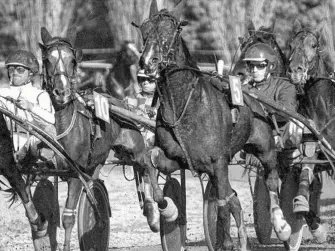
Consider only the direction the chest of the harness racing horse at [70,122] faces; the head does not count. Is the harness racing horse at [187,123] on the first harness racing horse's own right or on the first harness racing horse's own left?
on the first harness racing horse's own left

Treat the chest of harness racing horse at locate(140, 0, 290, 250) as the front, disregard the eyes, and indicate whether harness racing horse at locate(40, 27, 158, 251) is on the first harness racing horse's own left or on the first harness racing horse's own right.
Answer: on the first harness racing horse's own right

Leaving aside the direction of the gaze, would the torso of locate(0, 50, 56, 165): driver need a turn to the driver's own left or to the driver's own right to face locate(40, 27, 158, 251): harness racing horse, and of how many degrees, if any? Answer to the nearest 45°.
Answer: approximately 90° to the driver's own left

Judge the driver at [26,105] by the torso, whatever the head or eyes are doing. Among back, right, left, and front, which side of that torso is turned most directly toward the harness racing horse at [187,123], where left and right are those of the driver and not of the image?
left
